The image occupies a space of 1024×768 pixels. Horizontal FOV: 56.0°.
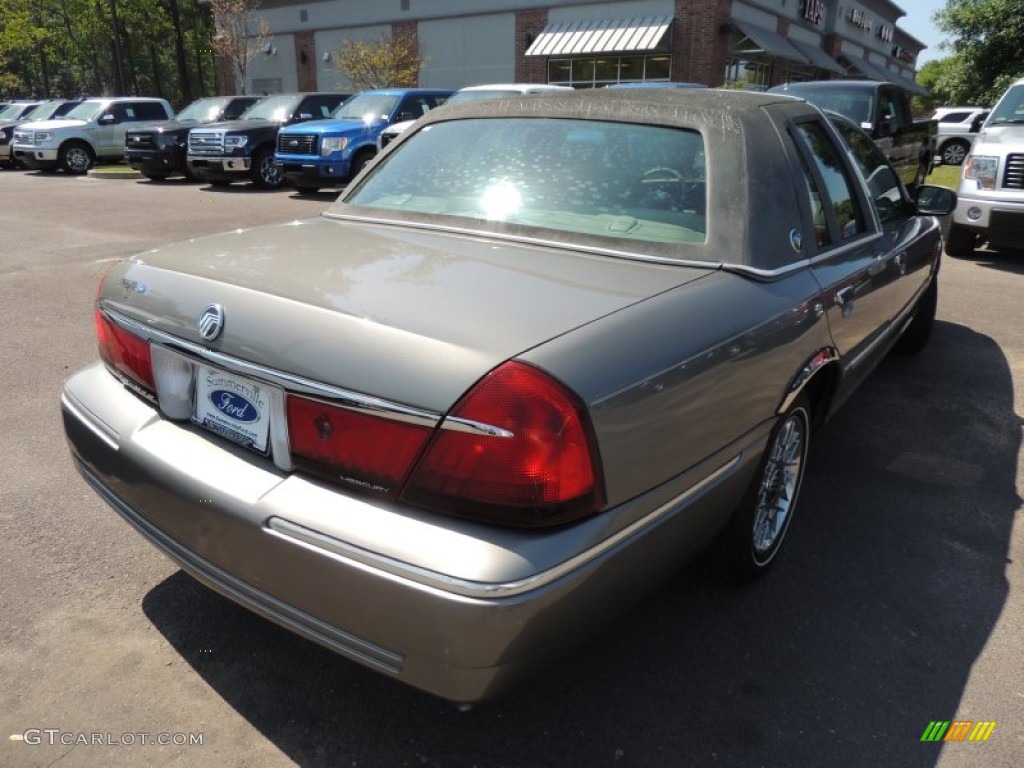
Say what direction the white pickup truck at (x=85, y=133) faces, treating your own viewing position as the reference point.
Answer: facing the viewer and to the left of the viewer

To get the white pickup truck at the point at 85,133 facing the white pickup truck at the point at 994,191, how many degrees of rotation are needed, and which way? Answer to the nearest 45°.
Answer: approximately 90° to its left

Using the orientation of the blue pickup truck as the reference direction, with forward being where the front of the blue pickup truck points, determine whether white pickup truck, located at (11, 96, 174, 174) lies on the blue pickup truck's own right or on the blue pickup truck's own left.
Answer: on the blue pickup truck's own right

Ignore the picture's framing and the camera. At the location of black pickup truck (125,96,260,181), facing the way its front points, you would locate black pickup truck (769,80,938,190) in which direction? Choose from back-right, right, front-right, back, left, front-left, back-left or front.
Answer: left

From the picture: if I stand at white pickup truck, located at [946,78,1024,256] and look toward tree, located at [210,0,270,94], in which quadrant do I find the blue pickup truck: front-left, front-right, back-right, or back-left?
front-left

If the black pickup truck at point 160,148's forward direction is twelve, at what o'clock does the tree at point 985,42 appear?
The tree is roughly at 7 o'clock from the black pickup truck.

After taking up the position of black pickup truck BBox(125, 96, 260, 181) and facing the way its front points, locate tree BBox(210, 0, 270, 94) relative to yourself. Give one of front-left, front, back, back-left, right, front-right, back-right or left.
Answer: back-right

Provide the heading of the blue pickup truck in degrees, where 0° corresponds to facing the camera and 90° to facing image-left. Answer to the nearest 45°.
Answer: approximately 45°

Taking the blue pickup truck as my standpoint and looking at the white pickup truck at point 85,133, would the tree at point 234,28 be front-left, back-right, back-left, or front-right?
front-right
